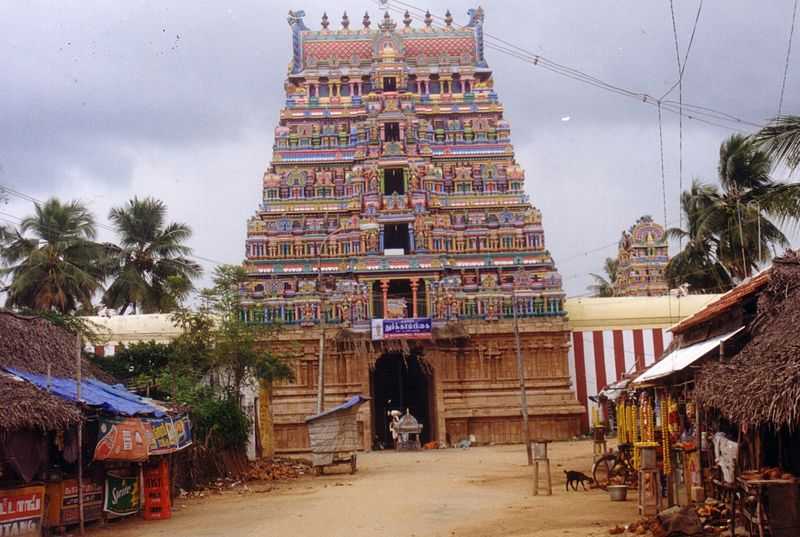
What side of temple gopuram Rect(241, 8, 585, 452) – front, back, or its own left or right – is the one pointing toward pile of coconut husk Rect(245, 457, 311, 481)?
front

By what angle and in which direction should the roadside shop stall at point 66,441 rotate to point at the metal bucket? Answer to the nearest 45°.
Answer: approximately 45° to its left

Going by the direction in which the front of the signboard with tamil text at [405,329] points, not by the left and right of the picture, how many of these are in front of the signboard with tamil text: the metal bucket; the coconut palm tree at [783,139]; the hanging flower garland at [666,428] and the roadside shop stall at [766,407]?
4

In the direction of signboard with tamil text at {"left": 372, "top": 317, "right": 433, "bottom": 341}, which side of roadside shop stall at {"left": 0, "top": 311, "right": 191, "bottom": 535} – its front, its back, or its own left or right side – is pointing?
left

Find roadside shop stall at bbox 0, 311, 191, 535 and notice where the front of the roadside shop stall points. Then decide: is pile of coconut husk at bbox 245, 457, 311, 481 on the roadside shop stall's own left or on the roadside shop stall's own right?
on the roadside shop stall's own left

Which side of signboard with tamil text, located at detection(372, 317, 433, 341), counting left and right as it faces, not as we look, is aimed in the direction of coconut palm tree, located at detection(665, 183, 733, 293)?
left

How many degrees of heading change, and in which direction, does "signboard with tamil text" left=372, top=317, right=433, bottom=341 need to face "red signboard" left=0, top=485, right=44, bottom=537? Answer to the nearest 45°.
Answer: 0° — it already faces it

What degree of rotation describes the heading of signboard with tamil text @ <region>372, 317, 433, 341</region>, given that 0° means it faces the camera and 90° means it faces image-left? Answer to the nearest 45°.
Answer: approximately 0°

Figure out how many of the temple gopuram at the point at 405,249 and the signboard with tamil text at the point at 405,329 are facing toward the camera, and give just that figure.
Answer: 2

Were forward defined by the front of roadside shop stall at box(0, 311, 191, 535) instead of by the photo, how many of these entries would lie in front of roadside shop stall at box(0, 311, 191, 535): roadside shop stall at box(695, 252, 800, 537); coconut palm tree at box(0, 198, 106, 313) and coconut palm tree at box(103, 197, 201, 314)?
1

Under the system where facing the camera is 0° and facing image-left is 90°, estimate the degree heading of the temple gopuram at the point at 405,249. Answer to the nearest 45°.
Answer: approximately 0°

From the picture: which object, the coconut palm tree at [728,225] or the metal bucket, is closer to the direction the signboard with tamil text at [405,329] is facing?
the metal bucket

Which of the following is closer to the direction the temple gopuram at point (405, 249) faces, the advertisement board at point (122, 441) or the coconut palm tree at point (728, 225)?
the advertisement board

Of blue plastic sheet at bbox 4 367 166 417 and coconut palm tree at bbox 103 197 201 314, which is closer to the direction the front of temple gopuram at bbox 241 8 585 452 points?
the blue plastic sheet
